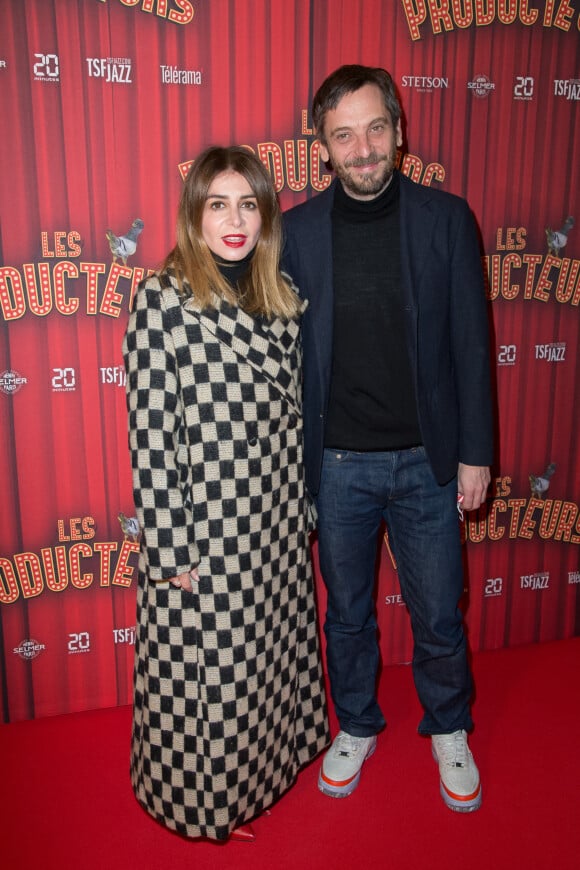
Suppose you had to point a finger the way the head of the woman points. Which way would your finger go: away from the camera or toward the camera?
toward the camera

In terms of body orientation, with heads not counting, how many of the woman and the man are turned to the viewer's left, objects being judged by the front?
0

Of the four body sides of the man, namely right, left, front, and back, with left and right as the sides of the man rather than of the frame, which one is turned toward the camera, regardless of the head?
front

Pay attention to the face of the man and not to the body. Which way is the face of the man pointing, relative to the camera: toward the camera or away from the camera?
toward the camera

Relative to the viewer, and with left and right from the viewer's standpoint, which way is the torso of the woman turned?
facing the viewer and to the right of the viewer
